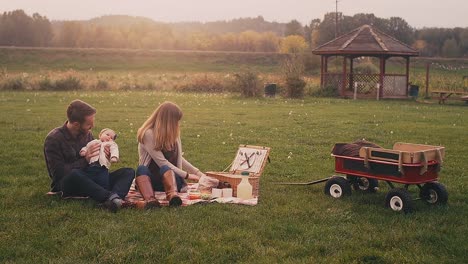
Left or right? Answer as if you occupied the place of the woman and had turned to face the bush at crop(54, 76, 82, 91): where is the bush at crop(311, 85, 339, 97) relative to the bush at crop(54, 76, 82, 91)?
right

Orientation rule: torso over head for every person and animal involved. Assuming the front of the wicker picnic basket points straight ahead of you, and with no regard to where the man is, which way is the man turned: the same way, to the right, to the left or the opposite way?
to the left

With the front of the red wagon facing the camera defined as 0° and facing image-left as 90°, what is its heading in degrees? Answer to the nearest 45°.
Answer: approximately 135°

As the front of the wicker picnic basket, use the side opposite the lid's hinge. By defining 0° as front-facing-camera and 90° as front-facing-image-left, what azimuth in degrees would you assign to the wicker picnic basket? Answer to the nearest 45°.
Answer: approximately 45°

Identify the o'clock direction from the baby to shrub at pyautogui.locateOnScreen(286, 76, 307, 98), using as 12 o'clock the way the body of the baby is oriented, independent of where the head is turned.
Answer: The shrub is roughly at 7 o'clock from the baby.

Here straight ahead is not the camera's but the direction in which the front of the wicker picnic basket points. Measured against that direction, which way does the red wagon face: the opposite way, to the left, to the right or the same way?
to the right

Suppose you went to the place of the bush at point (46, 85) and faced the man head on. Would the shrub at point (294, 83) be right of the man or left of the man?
left

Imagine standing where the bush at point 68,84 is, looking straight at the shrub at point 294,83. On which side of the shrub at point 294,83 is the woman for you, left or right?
right

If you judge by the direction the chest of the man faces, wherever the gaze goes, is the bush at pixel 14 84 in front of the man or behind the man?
behind

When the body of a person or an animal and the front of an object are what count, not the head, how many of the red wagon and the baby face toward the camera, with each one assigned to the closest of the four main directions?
1

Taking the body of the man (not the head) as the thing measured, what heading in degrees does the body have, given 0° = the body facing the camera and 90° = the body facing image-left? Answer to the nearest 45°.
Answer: approximately 315°

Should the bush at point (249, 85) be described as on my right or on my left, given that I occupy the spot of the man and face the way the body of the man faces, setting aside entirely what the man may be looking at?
on my left

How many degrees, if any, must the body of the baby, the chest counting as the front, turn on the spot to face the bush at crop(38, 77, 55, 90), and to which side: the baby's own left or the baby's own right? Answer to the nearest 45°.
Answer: approximately 180°
